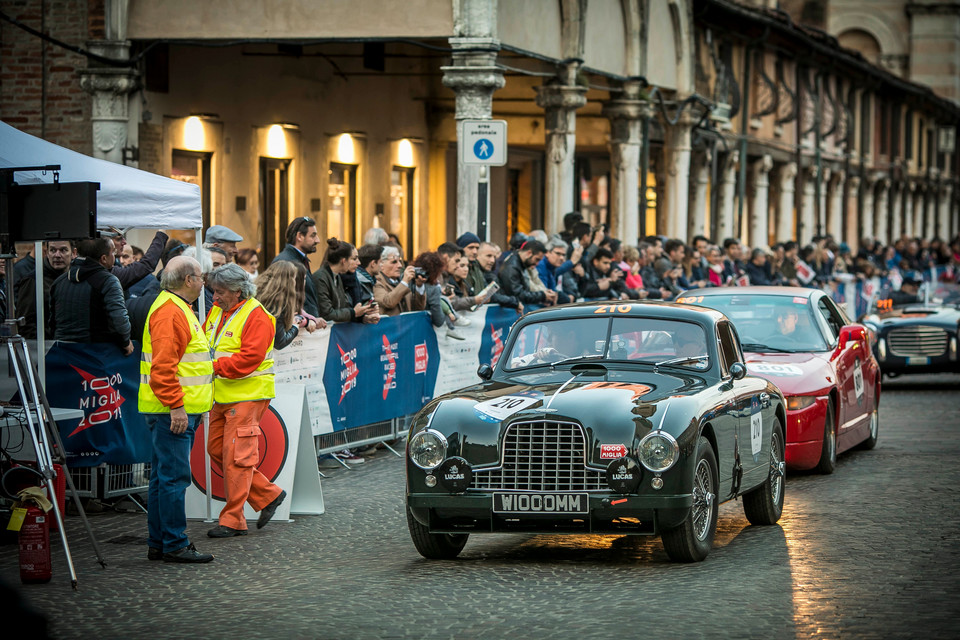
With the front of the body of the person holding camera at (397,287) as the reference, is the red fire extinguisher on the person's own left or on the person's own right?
on the person's own right

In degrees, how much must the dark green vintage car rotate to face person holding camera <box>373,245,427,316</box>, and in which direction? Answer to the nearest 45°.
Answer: approximately 135° to its right

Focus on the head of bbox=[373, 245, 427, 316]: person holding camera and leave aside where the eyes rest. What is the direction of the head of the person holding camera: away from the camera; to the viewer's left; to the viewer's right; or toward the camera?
to the viewer's right

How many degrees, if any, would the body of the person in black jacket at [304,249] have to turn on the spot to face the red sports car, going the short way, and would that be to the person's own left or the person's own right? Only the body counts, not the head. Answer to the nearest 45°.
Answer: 0° — they already face it

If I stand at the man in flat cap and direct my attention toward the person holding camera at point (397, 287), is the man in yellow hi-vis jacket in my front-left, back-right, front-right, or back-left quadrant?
back-right

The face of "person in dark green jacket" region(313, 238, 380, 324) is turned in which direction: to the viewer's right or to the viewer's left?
to the viewer's right

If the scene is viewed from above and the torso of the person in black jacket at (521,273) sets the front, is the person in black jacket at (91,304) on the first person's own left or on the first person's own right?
on the first person's own right

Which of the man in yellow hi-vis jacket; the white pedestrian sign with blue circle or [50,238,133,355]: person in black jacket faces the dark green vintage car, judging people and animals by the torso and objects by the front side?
the white pedestrian sign with blue circle
